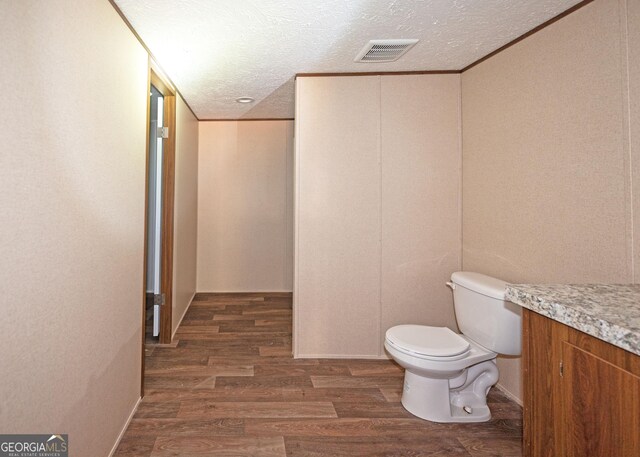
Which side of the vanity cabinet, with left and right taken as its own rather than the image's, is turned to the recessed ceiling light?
right

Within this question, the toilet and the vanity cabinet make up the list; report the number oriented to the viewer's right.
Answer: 0

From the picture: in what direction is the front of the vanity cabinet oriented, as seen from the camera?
facing the viewer and to the left of the viewer

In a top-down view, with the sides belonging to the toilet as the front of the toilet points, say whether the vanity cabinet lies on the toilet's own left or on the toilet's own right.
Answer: on the toilet's own left
